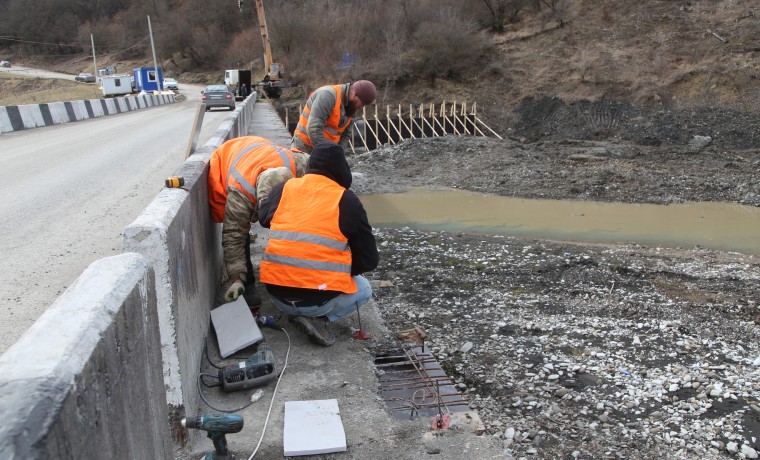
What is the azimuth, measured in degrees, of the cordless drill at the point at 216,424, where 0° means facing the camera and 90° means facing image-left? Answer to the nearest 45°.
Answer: approximately 90°

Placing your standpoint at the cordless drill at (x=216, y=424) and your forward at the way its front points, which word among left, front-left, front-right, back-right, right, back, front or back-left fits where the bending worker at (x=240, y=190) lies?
right

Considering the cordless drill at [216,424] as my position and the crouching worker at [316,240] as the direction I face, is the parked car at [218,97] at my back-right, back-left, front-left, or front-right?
front-left

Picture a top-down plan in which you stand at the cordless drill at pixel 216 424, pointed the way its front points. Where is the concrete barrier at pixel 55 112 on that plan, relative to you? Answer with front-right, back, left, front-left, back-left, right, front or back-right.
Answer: right

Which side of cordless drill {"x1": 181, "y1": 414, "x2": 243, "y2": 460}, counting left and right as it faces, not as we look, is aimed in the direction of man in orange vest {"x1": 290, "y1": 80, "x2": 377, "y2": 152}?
right

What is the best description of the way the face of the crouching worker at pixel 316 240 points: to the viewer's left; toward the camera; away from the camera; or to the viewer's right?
away from the camera

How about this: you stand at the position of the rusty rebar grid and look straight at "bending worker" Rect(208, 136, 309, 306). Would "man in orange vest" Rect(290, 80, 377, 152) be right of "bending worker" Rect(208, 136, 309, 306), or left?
right

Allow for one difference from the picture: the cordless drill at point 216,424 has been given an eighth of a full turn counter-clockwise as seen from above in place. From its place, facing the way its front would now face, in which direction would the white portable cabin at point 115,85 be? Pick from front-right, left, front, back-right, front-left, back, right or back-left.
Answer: back-right

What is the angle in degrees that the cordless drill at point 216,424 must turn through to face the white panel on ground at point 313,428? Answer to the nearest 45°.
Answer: approximately 135° to its right

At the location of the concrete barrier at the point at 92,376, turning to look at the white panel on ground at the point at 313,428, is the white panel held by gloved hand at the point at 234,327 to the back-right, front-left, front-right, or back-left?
front-left

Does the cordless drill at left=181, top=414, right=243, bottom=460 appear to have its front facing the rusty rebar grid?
no

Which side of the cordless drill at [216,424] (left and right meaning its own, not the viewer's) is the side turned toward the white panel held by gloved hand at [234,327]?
right

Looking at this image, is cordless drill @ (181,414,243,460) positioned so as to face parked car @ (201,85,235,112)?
no
